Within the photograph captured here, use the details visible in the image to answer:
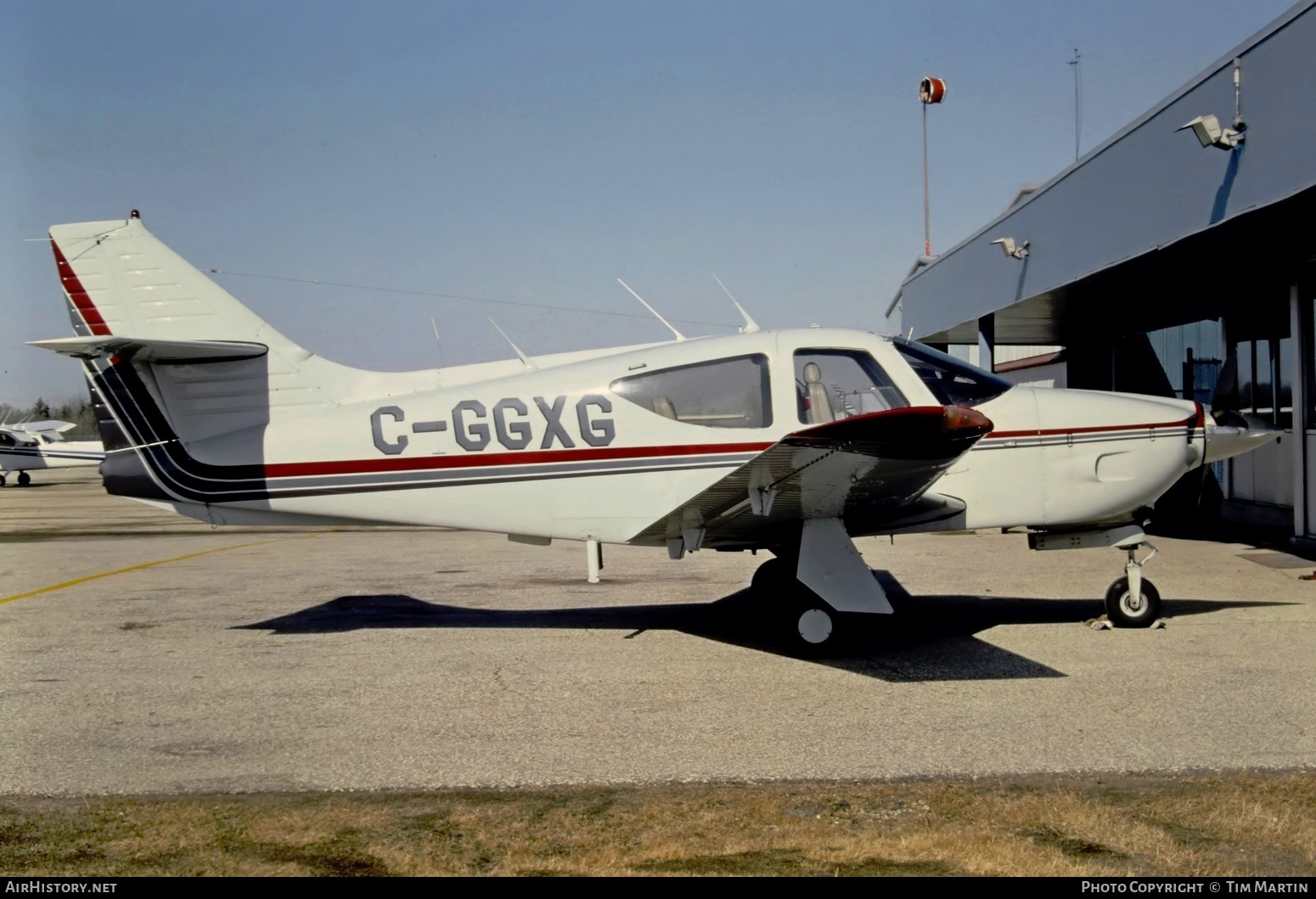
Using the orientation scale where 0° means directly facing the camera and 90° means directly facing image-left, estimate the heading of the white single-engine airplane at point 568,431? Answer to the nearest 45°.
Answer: approximately 270°

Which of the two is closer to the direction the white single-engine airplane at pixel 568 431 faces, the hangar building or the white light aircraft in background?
the hangar building
